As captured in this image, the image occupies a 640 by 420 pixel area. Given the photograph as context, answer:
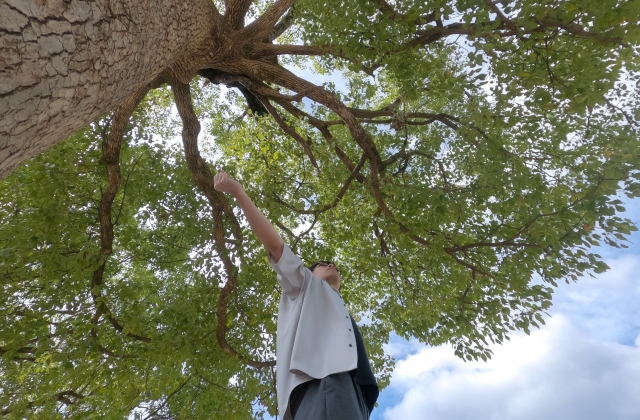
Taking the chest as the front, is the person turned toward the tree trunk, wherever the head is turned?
no
